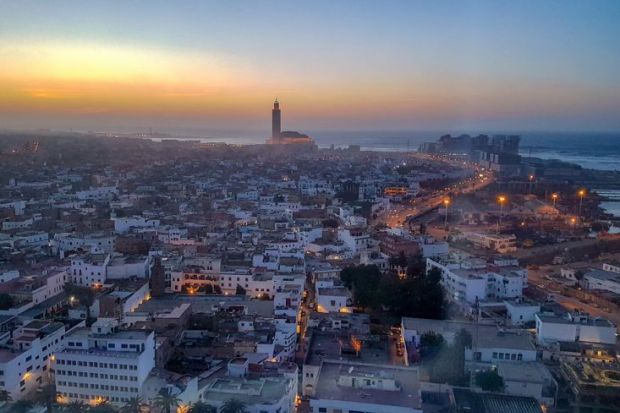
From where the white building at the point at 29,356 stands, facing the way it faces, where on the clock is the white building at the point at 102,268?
the white building at the point at 102,268 is roughly at 8 o'clock from the white building at the point at 29,356.

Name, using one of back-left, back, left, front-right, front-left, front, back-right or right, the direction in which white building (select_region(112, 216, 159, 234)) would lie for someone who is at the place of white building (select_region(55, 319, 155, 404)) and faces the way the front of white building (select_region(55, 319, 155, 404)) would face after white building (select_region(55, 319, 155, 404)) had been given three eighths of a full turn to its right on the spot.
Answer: front-right

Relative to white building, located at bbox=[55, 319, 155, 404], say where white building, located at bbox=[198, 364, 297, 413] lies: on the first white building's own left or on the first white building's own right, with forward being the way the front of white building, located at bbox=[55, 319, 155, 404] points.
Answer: on the first white building's own left

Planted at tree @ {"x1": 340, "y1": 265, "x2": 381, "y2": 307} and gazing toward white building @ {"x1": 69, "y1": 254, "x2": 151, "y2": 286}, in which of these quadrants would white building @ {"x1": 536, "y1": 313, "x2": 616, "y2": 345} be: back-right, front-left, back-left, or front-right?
back-left

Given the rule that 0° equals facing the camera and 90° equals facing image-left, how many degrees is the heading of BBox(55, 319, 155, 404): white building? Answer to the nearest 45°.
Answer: approximately 0°

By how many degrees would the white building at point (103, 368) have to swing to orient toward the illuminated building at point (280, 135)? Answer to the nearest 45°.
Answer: approximately 180°

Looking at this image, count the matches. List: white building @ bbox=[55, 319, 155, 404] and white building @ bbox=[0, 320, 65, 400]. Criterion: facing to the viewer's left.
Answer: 0

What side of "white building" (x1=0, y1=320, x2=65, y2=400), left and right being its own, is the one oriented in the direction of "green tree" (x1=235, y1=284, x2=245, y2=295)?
left

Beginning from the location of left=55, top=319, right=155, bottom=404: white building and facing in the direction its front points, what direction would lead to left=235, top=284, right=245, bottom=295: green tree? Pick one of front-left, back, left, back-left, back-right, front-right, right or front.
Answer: back-left

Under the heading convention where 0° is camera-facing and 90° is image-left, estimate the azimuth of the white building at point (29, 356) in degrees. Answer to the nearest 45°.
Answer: approximately 315°
